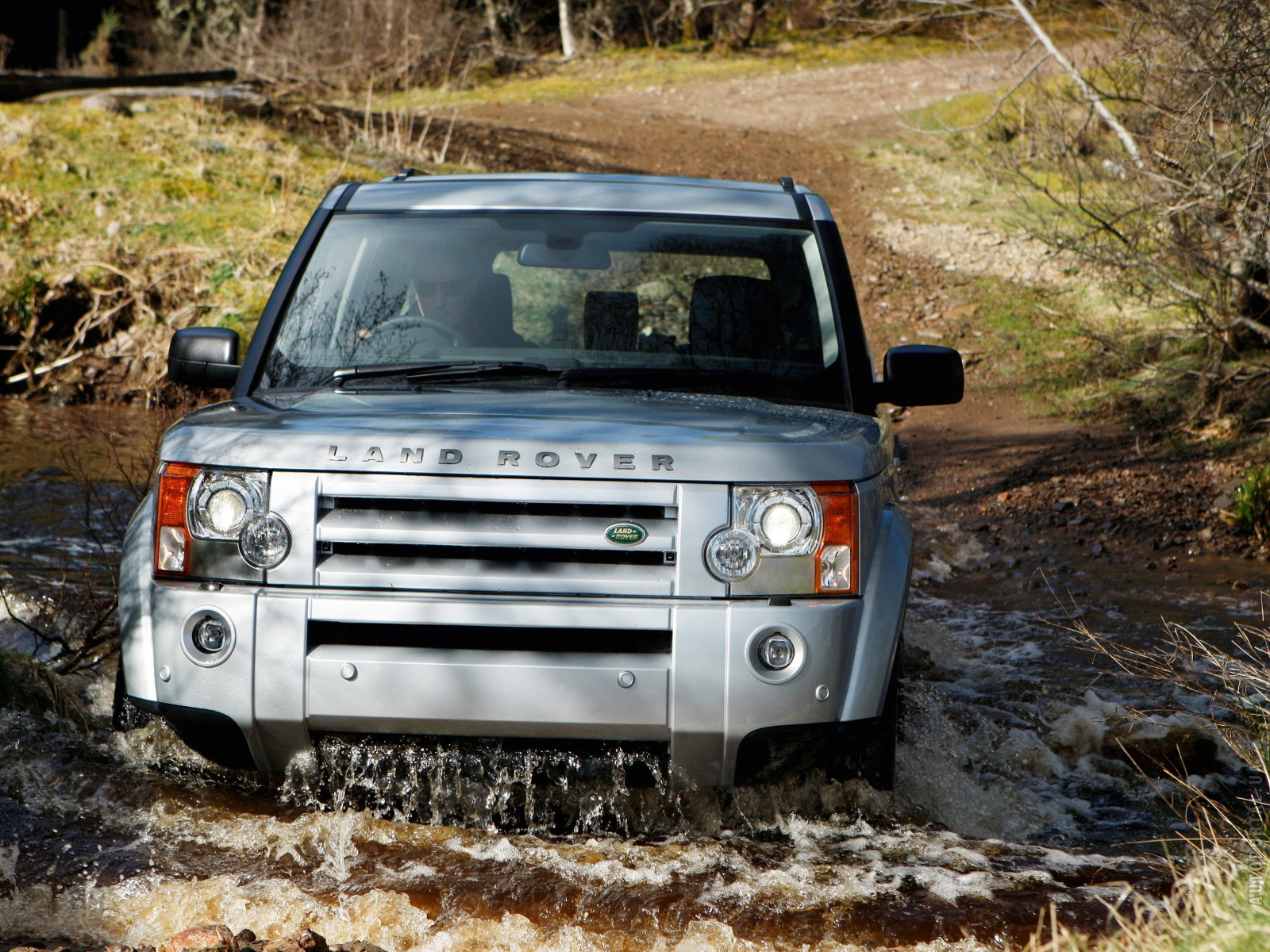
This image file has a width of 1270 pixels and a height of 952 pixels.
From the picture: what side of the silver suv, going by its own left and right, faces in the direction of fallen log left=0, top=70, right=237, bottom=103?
back

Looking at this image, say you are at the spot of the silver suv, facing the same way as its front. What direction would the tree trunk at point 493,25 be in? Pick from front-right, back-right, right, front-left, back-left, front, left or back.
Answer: back

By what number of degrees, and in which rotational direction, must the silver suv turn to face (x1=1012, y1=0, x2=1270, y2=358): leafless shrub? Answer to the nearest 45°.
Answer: approximately 135° to its left

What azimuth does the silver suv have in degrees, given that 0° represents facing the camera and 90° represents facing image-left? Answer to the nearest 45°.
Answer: approximately 0°

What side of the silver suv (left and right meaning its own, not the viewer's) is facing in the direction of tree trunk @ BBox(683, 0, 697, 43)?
back

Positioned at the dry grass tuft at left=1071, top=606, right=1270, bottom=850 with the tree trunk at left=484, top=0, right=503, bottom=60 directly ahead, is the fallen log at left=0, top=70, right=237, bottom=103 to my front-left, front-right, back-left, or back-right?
front-left

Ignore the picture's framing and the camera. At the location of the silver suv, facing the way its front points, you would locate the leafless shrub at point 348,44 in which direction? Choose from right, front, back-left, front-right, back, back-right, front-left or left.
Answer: back

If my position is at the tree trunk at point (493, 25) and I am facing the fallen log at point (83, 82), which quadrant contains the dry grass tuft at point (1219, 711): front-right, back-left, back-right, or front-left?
front-left

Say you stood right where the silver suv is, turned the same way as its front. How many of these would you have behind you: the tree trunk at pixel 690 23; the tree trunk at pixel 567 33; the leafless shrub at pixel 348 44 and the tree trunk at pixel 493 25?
4

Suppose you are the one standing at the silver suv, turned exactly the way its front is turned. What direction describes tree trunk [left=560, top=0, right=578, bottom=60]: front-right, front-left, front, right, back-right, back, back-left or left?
back
